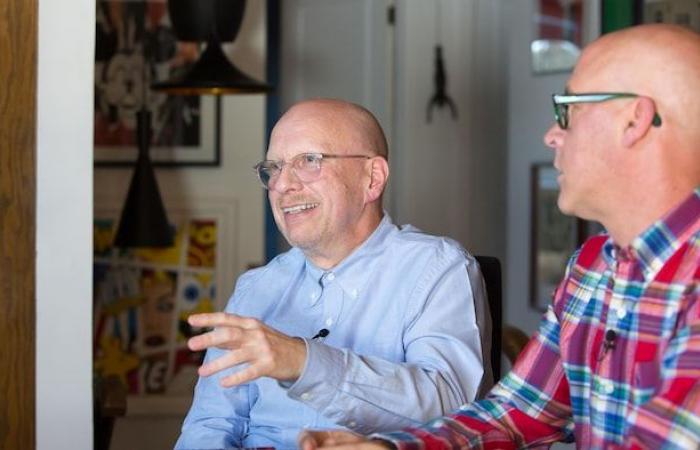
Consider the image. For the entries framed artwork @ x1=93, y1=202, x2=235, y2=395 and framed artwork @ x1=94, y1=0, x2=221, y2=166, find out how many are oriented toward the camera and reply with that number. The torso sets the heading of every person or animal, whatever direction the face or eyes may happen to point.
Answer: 2

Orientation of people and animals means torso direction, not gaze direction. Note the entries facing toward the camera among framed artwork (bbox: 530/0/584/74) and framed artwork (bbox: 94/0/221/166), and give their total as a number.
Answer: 2

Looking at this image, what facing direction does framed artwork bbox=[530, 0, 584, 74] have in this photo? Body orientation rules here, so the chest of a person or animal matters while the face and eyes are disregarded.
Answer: toward the camera

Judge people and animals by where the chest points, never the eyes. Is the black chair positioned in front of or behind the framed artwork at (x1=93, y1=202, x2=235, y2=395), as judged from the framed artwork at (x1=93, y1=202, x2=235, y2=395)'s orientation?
in front

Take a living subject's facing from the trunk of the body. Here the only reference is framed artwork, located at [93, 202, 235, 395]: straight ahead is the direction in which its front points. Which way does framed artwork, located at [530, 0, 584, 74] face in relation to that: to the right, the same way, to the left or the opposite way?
the same way

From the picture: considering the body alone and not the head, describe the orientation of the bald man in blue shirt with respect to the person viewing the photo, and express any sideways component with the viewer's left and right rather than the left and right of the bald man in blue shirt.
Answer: facing the viewer and to the left of the viewer

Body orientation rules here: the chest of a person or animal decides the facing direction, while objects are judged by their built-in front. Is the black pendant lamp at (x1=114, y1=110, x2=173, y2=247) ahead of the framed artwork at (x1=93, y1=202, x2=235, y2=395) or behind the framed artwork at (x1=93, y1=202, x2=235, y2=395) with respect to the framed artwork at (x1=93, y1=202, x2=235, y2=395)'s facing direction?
ahead

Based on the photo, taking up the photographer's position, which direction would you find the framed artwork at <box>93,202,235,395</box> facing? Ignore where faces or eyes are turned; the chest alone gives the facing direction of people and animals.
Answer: facing the viewer

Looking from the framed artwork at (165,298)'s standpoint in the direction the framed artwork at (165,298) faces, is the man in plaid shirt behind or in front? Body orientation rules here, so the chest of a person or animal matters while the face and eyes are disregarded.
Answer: in front

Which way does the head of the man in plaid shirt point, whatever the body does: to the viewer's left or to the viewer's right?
to the viewer's left

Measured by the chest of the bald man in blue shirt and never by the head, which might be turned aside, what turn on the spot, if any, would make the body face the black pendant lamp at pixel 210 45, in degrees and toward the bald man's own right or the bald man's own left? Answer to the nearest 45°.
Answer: approximately 135° to the bald man's own right
